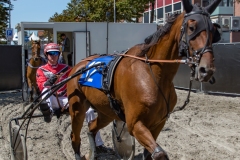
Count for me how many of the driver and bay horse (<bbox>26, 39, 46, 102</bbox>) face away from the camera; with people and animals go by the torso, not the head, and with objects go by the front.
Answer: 0

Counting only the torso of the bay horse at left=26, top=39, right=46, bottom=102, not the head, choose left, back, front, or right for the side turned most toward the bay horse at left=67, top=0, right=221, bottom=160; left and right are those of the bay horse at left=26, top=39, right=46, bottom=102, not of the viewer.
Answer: front

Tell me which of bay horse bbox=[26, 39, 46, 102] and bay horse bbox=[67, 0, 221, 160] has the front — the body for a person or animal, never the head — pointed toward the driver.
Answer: bay horse bbox=[26, 39, 46, 102]

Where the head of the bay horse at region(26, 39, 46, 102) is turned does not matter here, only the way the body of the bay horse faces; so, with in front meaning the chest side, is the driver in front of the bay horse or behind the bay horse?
in front

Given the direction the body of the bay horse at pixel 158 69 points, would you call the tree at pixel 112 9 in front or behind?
behind

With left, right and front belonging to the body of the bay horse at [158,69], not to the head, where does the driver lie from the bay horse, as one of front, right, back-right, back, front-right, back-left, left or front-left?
back

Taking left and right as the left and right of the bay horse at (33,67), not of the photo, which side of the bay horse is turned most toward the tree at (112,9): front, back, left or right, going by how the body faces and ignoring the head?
back

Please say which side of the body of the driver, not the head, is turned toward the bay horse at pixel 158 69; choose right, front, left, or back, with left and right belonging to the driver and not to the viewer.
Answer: front

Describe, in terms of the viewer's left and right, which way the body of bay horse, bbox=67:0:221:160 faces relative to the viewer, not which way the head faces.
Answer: facing the viewer and to the right of the viewer
